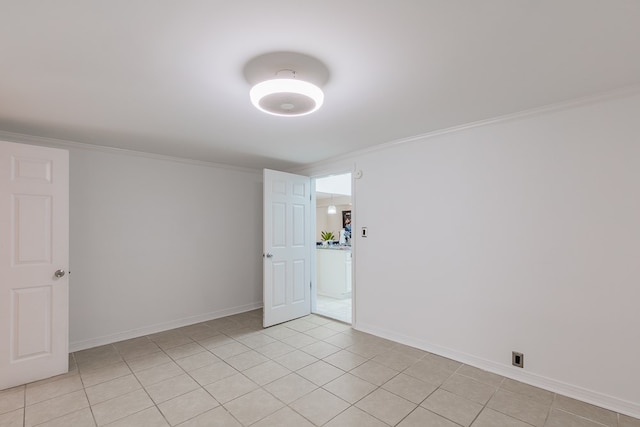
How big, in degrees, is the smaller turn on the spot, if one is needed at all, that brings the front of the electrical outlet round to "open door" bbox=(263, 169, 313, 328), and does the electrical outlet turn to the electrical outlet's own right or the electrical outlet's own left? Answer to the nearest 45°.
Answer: approximately 45° to the electrical outlet's own right

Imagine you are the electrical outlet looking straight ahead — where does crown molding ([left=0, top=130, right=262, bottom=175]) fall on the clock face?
The crown molding is roughly at 1 o'clock from the electrical outlet.

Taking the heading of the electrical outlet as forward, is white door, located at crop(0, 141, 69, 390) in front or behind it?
in front

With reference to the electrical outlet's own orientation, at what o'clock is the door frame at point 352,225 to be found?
The door frame is roughly at 2 o'clock from the electrical outlet.
